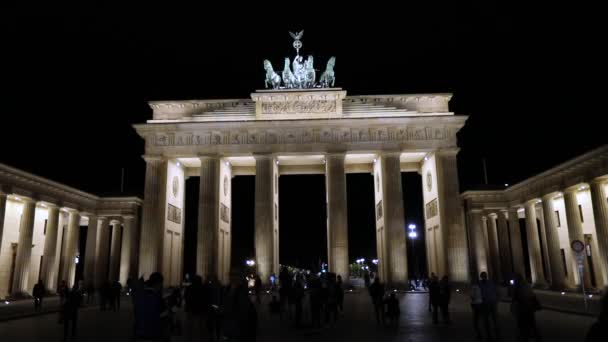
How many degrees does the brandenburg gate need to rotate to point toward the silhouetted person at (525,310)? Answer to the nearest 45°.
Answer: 0° — it already faces them

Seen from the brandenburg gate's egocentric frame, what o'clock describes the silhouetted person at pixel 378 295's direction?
The silhouetted person is roughly at 12 o'clock from the brandenburg gate.

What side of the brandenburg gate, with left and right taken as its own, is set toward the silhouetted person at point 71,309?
front

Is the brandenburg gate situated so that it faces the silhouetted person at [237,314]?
yes

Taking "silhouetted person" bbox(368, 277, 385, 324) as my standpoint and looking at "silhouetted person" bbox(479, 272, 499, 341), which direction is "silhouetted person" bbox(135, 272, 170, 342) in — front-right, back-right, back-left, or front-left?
front-right

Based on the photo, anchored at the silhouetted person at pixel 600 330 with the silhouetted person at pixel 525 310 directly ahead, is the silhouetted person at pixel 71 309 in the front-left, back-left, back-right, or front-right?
front-left

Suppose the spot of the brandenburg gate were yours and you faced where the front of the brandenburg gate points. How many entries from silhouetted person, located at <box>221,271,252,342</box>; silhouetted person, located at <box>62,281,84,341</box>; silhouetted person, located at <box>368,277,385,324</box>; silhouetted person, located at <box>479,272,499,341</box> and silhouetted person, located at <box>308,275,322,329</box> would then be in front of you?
5

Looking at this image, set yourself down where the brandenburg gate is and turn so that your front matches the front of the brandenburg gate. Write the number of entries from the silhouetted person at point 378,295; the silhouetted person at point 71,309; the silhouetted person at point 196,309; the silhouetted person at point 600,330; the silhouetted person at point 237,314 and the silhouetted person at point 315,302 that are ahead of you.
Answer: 6

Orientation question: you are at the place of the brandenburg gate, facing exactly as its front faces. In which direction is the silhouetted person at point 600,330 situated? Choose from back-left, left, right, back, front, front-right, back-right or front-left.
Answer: front

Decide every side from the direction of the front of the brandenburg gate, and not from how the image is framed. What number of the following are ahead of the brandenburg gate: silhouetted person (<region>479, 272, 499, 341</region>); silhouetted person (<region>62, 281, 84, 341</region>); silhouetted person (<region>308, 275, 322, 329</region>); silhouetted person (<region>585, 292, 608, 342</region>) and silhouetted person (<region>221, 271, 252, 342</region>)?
5

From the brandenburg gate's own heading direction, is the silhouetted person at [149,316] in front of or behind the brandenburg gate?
in front

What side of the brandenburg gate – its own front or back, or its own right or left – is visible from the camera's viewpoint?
front

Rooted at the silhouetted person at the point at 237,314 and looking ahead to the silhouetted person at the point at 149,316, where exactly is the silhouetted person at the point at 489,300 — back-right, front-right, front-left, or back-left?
back-right

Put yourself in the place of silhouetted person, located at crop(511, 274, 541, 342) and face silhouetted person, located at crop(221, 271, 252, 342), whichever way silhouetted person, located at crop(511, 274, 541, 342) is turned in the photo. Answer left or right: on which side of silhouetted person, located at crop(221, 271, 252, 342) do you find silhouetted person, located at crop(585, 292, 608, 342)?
left

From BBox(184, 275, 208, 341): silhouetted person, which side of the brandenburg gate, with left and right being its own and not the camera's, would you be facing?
front
